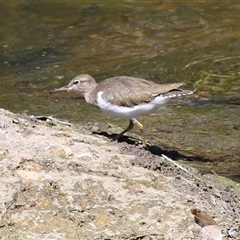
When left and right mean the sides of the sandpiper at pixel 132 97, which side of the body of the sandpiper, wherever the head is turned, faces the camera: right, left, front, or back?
left

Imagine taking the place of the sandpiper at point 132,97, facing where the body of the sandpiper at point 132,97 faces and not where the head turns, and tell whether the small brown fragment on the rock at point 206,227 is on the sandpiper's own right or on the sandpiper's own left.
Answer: on the sandpiper's own left
